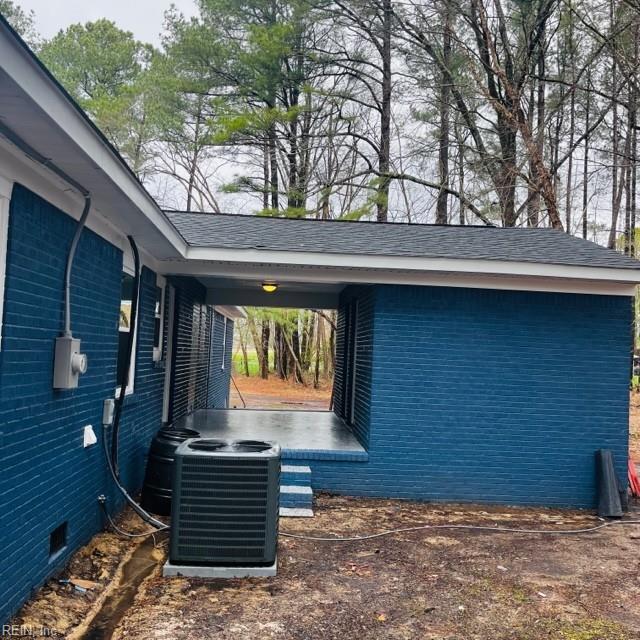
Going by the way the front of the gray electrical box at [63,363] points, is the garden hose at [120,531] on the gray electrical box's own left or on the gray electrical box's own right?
on the gray electrical box's own left

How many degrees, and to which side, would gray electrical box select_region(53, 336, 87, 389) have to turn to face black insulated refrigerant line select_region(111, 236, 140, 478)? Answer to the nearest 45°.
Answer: approximately 90° to its left

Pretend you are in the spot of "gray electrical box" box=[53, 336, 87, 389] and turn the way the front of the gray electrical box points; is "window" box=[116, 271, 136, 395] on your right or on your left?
on your left

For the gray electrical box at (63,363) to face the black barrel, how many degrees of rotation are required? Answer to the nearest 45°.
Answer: approximately 45° to its left

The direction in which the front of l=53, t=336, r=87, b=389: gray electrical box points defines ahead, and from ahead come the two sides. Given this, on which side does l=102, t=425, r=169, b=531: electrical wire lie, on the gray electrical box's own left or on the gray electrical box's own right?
on the gray electrical box's own left

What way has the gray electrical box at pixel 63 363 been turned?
to the viewer's right
